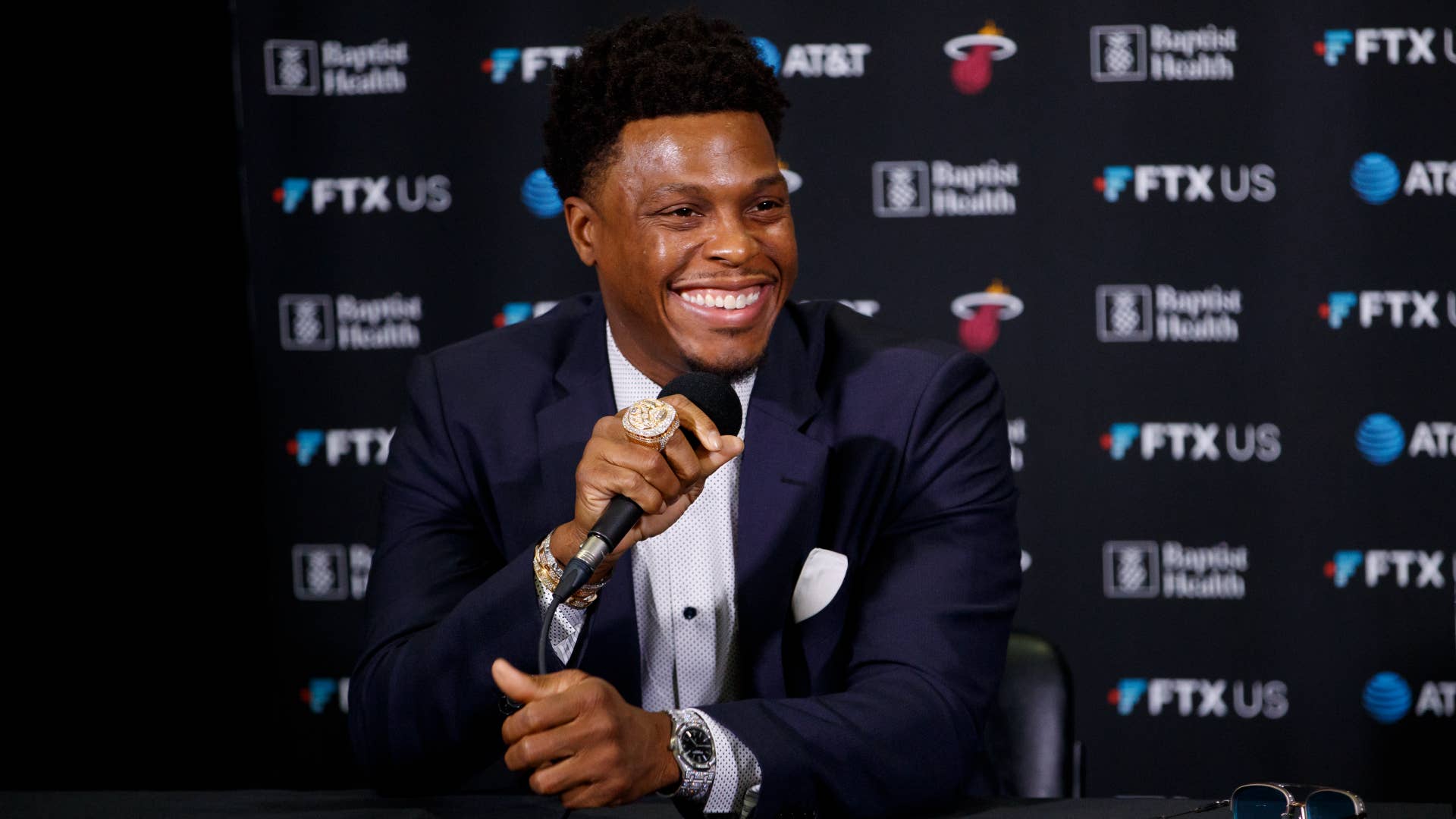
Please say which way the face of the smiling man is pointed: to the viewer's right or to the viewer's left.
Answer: to the viewer's right

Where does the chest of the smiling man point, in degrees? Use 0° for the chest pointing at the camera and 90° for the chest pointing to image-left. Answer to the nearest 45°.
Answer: approximately 0°
